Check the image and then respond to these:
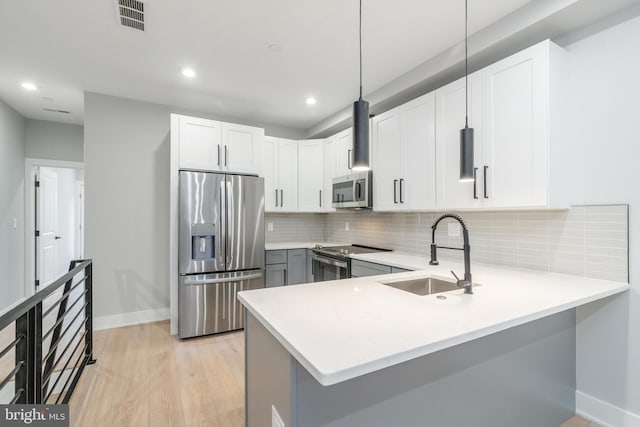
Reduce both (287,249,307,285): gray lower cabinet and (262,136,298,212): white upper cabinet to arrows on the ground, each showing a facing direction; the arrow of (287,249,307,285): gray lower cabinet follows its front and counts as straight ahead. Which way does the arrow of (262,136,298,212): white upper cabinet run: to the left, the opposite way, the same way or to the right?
the same way

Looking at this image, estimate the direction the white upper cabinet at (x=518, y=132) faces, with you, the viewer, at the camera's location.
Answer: facing the viewer and to the left of the viewer

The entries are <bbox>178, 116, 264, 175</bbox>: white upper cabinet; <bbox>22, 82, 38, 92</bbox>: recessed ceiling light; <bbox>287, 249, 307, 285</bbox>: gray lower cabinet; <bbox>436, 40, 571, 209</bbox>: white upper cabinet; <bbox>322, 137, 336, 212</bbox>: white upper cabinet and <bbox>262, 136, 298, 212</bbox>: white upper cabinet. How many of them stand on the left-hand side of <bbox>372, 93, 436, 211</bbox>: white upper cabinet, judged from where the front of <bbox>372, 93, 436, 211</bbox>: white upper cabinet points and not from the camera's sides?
1

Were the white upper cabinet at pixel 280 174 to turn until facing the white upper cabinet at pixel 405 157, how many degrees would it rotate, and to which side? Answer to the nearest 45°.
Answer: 0° — it already faces it

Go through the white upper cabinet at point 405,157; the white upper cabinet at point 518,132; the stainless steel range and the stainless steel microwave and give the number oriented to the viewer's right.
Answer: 0

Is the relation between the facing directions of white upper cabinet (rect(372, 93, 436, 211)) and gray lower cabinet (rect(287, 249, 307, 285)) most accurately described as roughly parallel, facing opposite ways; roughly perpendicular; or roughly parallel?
roughly perpendicular

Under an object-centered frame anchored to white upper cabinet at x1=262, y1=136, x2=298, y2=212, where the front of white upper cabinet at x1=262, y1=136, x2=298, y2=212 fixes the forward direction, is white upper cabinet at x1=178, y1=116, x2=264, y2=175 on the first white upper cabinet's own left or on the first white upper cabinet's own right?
on the first white upper cabinet's own right

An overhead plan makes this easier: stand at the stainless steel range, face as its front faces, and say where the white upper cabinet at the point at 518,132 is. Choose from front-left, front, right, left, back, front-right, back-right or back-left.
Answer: left

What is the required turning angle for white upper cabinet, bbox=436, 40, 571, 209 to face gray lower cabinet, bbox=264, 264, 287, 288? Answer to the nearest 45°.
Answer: approximately 45° to its right

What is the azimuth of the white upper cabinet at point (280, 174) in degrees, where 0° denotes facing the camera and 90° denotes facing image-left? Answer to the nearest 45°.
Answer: approximately 315°

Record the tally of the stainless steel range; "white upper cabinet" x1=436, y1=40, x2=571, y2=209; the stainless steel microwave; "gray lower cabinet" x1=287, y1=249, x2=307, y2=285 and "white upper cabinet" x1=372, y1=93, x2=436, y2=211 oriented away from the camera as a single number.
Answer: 0

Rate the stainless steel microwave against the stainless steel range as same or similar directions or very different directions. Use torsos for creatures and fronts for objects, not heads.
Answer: same or similar directions

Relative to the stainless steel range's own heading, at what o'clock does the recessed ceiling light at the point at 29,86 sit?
The recessed ceiling light is roughly at 1 o'clock from the stainless steel range.

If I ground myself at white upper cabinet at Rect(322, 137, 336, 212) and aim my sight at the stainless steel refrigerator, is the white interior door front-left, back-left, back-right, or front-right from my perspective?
front-right
